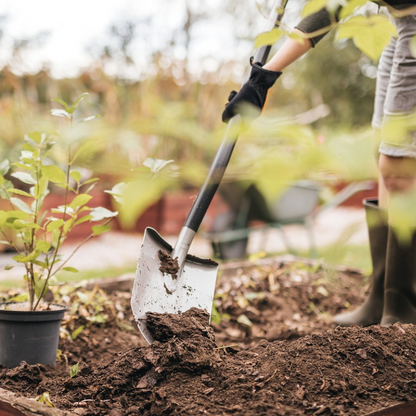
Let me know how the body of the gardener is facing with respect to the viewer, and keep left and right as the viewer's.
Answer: facing to the left of the viewer

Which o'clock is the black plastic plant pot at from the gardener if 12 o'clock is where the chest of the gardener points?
The black plastic plant pot is roughly at 11 o'clock from the gardener.
